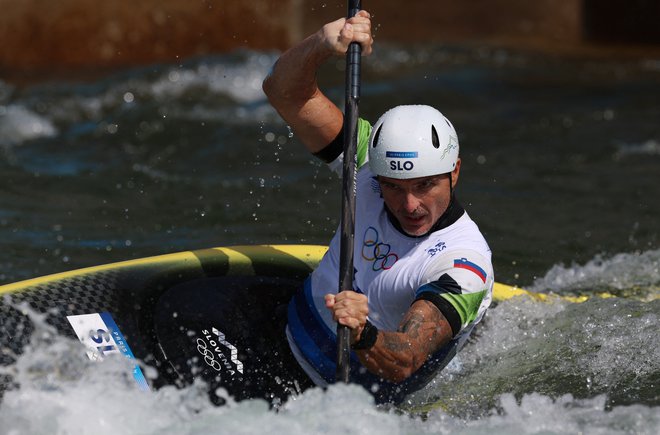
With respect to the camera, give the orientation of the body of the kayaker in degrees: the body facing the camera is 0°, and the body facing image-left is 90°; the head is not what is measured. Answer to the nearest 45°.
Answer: approximately 45°
